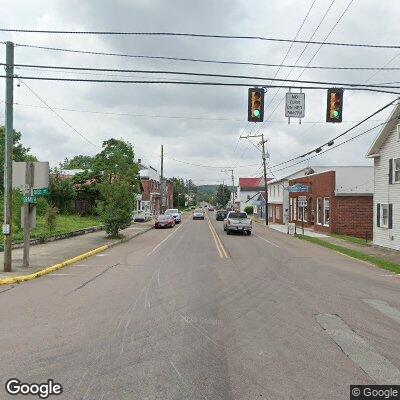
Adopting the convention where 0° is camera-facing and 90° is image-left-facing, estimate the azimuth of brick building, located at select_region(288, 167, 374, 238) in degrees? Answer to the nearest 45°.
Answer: approximately 45°

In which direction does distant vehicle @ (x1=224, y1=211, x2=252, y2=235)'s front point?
away from the camera

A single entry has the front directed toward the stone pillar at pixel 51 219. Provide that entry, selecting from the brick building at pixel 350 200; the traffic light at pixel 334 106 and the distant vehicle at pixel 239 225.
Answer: the brick building

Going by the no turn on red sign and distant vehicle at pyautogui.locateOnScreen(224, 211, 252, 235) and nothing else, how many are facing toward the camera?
1

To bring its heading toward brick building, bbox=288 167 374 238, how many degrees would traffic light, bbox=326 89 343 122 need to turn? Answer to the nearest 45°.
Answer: approximately 180°

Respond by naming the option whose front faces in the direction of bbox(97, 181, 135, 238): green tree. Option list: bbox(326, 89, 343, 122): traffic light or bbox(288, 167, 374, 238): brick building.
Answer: the brick building

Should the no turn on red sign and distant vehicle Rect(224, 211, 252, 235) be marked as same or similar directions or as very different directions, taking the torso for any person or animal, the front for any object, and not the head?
very different directions

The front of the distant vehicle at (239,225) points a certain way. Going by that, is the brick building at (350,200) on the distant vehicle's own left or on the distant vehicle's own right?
on the distant vehicle's own right

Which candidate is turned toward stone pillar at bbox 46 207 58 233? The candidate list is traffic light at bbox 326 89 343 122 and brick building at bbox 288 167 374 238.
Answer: the brick building

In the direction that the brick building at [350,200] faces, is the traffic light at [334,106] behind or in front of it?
in front

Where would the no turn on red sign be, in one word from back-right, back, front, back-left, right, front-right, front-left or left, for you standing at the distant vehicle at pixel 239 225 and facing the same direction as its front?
back
